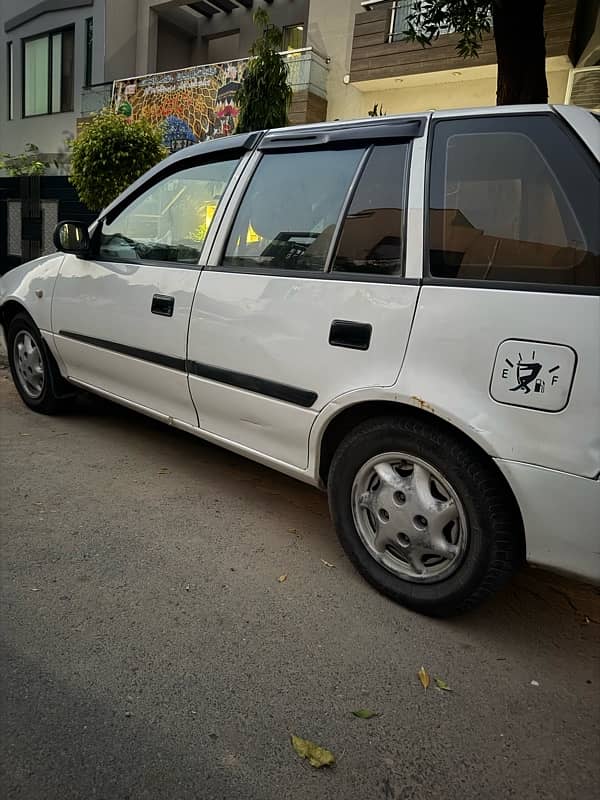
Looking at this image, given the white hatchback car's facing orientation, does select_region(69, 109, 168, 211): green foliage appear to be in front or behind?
in front

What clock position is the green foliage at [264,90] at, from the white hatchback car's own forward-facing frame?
The green foliage is roughly at 1 o'clock from the white hatchback car.

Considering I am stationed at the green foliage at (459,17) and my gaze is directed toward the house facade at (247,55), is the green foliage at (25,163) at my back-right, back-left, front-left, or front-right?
front-left

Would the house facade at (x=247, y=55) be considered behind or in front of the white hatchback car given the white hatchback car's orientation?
in front

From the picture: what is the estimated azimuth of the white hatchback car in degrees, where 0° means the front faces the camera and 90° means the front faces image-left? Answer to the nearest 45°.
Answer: approximately 135°

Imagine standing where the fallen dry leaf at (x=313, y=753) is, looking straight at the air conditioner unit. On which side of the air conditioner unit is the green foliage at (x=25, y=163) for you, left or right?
left

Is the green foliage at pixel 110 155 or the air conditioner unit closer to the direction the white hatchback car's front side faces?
the green foliage

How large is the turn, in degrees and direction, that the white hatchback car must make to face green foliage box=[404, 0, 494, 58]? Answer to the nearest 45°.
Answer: approximately 45° to its right
